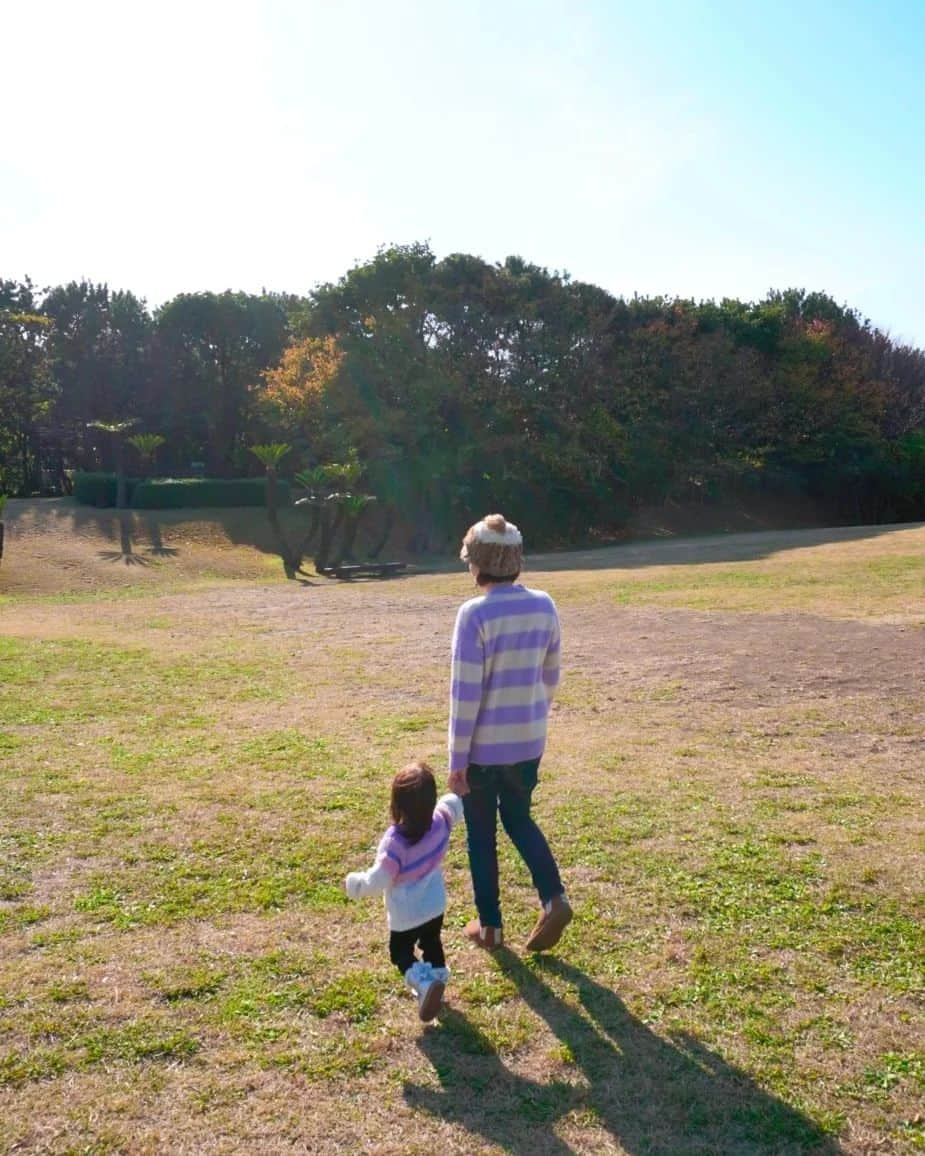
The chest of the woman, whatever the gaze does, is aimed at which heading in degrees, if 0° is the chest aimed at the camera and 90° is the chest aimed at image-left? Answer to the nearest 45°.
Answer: approximately 135°

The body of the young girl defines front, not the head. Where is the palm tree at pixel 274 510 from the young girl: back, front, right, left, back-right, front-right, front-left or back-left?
front

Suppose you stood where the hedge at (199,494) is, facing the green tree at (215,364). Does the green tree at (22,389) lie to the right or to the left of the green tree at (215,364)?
left

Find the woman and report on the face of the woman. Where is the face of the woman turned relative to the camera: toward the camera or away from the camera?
away from the camera

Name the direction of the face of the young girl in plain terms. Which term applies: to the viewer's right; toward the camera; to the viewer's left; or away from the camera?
away from the camera

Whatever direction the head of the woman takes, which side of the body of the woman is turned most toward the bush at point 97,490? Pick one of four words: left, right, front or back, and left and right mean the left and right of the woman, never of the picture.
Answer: front

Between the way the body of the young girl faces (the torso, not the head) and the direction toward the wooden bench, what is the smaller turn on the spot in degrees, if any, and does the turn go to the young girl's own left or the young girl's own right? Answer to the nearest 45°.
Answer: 0° — they already face it

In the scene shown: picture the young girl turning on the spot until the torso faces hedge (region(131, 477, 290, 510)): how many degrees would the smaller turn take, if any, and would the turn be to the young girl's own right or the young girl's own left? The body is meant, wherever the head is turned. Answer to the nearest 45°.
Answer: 0° — they already face it

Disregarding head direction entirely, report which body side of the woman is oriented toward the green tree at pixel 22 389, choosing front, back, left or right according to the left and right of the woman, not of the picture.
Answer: front

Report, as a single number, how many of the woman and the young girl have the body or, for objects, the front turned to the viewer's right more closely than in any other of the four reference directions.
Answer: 0

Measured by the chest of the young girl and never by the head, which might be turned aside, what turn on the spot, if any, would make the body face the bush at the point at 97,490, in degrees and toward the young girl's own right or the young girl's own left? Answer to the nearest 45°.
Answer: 0° — they already face it

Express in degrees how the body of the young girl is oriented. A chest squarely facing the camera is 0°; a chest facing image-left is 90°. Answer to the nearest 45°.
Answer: approximately 180°
